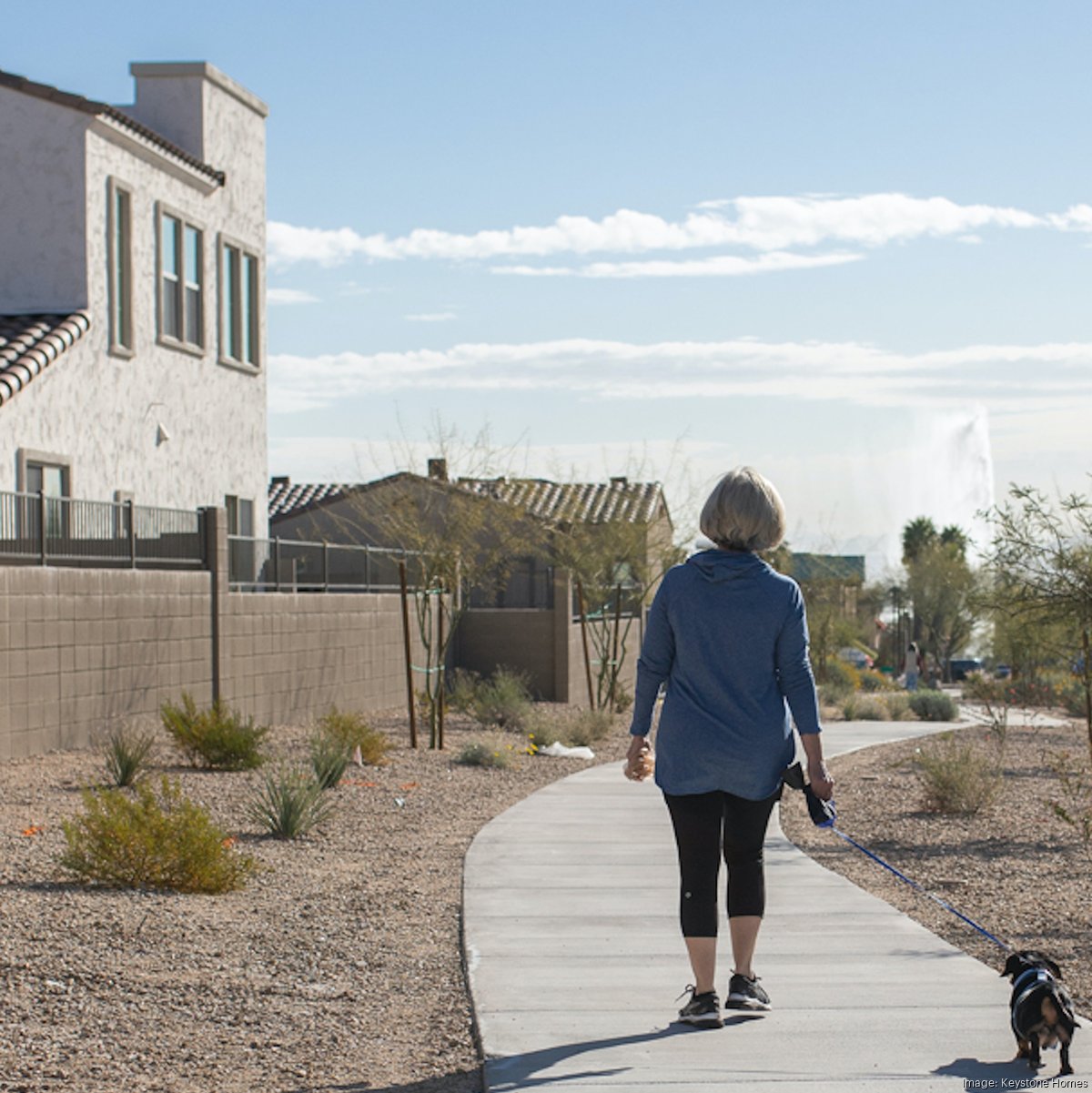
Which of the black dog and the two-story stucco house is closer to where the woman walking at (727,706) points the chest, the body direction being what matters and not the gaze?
the two-story stucco house

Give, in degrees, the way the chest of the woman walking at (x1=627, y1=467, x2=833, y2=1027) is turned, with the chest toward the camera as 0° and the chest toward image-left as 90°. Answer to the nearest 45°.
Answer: approximately 180°

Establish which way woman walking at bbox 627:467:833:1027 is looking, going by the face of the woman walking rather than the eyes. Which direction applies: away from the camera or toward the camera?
away from the camera

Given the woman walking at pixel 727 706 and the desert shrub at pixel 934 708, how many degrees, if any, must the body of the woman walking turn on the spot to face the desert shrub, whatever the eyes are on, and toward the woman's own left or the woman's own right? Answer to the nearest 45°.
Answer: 0° — they already face it

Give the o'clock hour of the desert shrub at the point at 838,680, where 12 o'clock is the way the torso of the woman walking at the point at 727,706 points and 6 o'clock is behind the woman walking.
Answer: The desert shrub is roughly at 12 o'clock from the woman walking.

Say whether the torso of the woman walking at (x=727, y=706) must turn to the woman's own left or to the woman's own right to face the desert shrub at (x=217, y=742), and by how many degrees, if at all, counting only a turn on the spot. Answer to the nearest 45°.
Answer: approximately 45° to the woman's own left

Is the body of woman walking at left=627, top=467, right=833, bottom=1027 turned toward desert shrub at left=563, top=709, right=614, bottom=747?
yes
